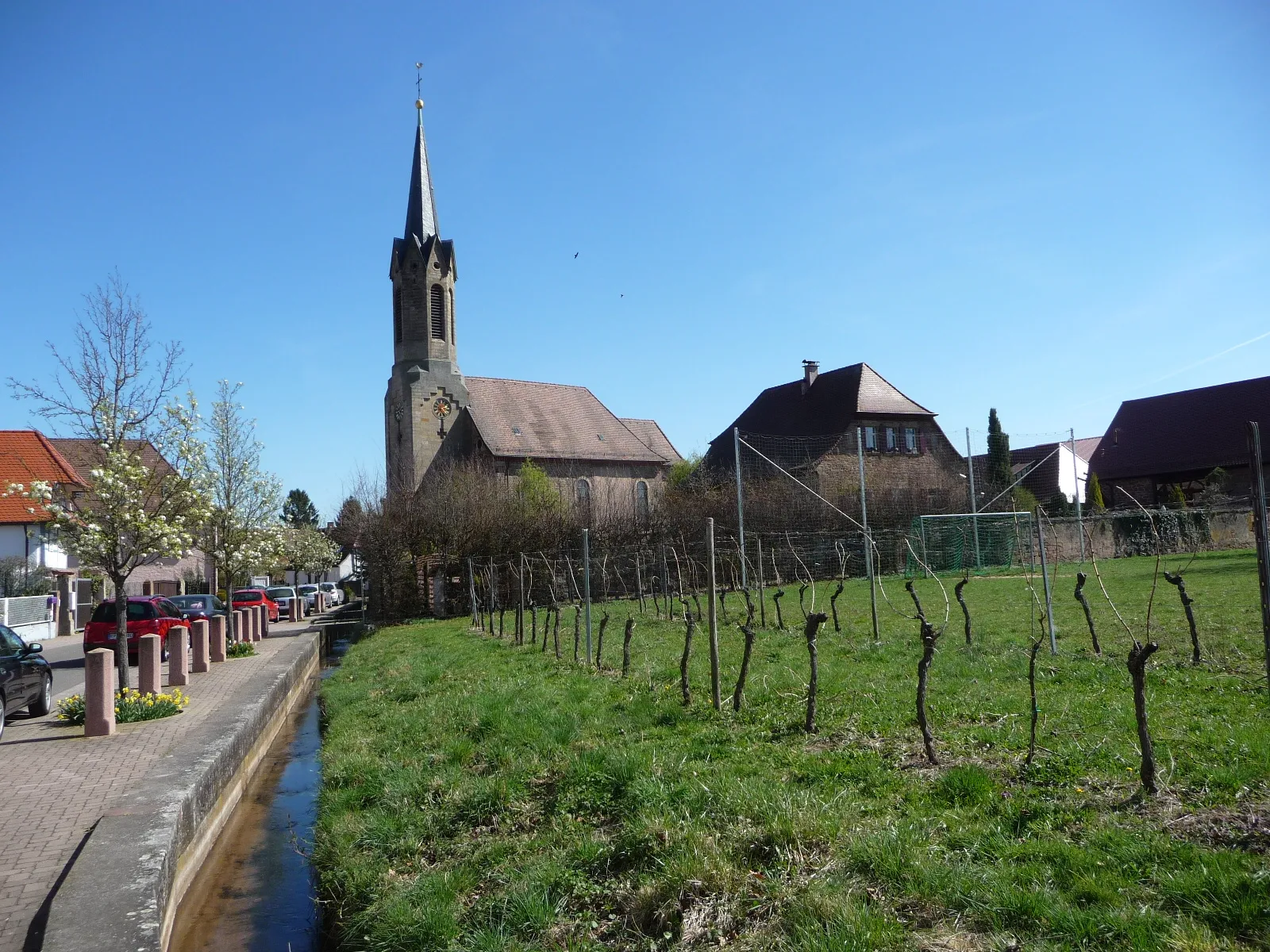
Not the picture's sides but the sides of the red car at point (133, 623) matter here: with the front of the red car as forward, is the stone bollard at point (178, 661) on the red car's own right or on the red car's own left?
on the red car's own right

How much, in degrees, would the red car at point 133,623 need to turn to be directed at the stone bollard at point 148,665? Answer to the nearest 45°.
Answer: approximately 135° to its right

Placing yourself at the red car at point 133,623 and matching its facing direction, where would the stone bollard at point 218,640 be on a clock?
The stone bollard is roughly at 3 o'clock from the red car.

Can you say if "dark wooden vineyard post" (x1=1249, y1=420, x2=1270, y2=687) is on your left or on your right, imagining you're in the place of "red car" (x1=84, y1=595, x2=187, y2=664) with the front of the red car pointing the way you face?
on your right

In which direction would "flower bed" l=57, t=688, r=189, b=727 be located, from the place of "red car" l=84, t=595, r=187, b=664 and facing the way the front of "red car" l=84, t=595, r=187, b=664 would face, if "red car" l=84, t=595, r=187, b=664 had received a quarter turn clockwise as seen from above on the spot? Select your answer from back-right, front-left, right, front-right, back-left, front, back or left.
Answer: front-right

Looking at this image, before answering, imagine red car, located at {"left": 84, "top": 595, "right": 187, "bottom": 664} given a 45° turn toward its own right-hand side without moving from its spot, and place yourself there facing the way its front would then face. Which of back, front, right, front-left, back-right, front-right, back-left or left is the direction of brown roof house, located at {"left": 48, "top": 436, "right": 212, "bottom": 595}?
left
